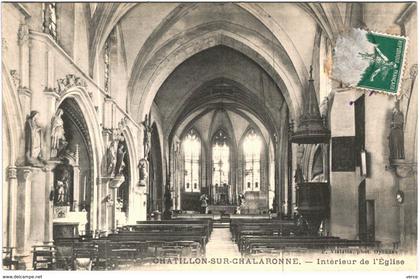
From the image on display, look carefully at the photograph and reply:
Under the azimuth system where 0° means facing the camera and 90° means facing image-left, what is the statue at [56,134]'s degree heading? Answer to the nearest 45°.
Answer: approximately 315°

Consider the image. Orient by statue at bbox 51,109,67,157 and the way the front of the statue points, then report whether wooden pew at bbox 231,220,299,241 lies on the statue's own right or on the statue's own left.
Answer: on the statue's own left

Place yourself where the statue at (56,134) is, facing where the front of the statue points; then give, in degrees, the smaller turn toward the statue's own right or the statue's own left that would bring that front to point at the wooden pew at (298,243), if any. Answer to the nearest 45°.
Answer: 0° — it already faces it
